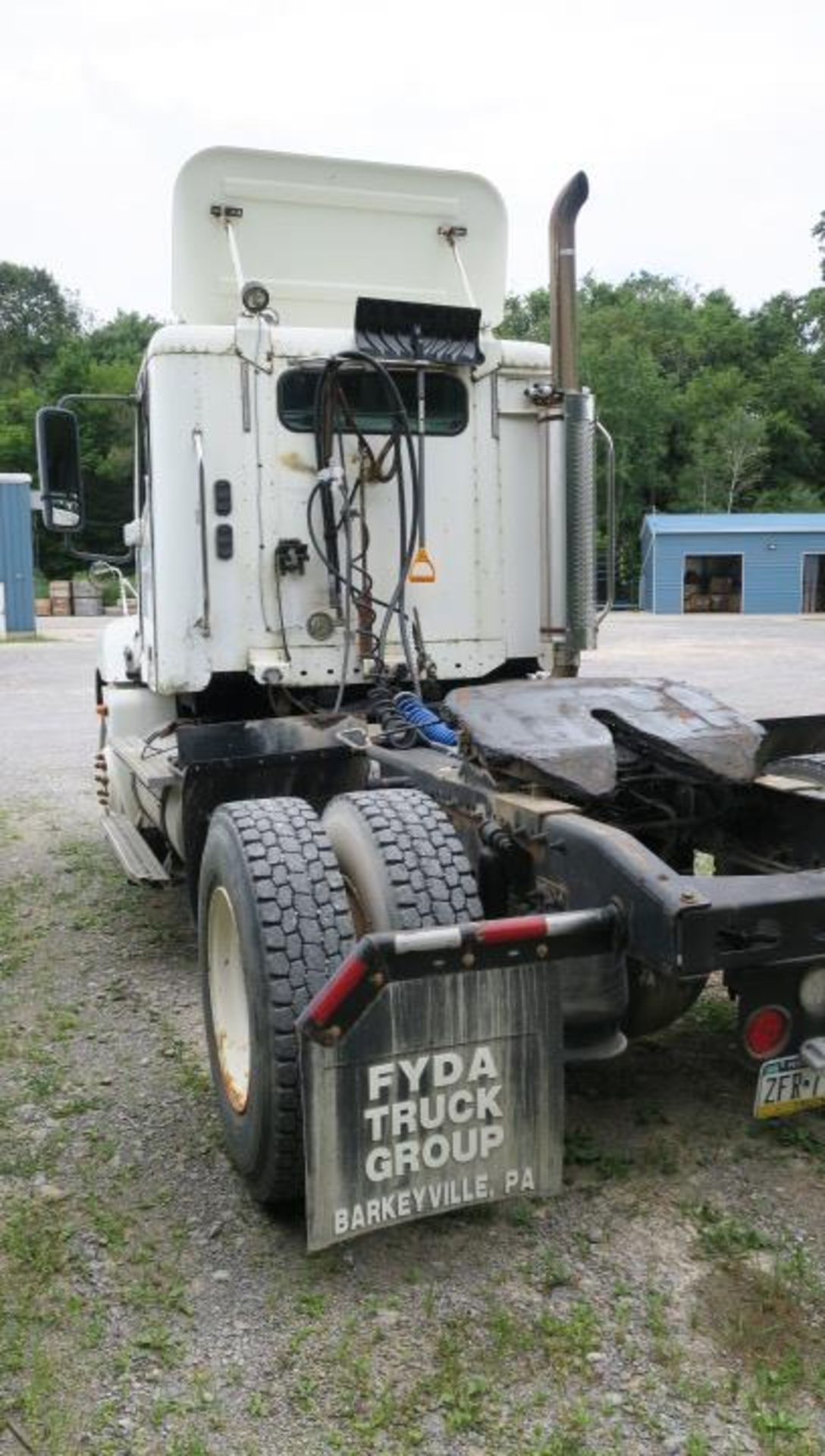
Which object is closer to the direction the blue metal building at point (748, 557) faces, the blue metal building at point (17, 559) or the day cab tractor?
the day cab tractor

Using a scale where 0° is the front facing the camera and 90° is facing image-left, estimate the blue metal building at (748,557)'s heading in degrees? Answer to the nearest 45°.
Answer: approximately 0°

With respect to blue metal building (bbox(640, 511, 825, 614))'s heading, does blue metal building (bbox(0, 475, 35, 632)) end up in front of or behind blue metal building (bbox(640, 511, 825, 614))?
in front

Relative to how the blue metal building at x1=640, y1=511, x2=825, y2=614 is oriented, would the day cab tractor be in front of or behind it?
in front
